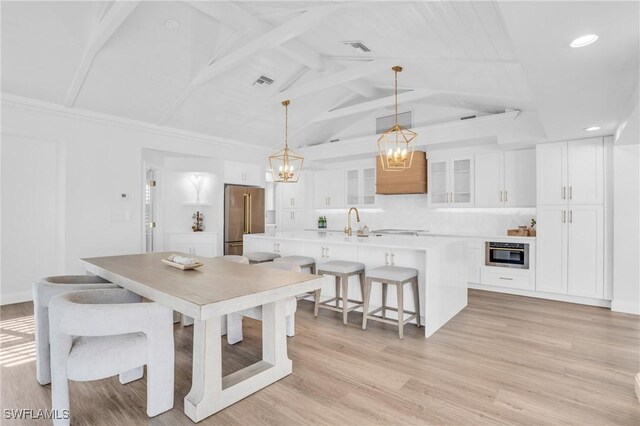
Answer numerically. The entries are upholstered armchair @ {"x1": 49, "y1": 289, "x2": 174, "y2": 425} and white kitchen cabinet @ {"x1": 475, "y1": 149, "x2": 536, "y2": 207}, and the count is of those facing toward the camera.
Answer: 1

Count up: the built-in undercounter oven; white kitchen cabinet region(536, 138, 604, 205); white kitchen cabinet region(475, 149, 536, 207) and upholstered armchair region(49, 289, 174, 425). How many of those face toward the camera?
3

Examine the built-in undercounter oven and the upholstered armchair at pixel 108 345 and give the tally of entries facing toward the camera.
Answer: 1

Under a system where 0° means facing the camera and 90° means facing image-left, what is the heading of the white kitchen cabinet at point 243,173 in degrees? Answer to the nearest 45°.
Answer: approximately 315°

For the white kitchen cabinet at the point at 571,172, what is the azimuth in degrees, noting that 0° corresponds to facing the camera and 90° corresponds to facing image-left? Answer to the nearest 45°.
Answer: approximately 0°

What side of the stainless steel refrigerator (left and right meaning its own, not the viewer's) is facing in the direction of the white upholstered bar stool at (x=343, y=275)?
front
